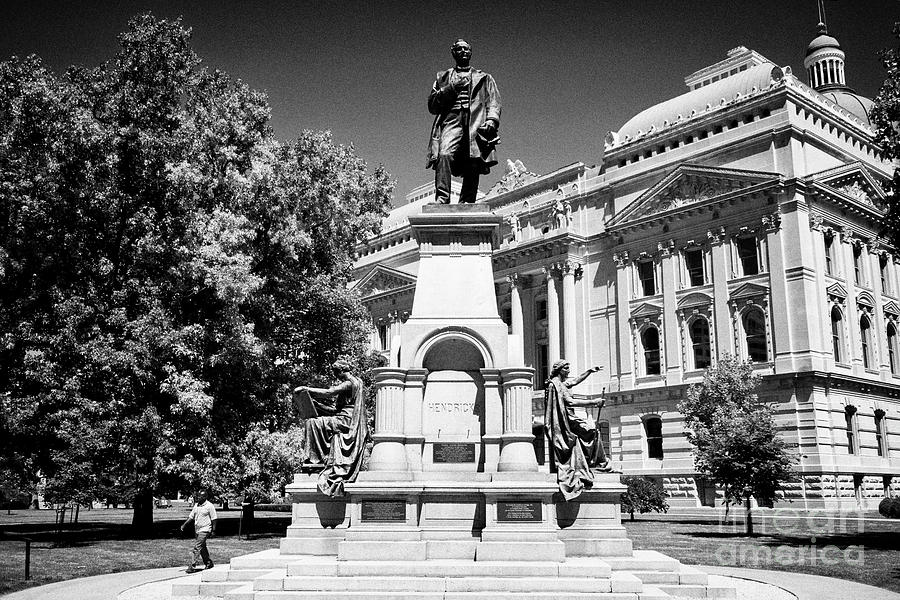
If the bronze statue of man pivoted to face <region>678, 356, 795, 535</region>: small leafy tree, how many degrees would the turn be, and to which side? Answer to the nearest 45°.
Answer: approximately 135° to its left

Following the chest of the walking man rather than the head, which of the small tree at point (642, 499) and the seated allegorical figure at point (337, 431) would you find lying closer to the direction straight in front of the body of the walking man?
the seated allegorical figure

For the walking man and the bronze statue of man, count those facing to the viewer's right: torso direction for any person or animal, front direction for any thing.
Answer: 0

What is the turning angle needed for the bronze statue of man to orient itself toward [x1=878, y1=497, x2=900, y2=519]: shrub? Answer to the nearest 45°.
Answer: approximately 135° to its left

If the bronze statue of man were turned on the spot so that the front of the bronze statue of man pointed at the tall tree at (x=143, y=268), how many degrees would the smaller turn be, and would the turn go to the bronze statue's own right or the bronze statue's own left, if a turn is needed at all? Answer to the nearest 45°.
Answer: approximately 135° to the bronze statue's own right

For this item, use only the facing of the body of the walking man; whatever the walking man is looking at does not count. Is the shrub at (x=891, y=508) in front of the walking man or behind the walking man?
behind

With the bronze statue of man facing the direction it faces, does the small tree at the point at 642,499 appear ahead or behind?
behind

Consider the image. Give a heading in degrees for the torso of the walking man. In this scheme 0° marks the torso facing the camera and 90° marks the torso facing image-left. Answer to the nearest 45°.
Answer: approximately 45°

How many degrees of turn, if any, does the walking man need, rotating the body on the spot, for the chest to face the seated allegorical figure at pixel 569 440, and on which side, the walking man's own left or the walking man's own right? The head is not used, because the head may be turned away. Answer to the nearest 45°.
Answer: approximately 90° to the walking man's own left

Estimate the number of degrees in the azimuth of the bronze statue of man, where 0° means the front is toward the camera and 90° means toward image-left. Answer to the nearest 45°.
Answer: approximately 0°
